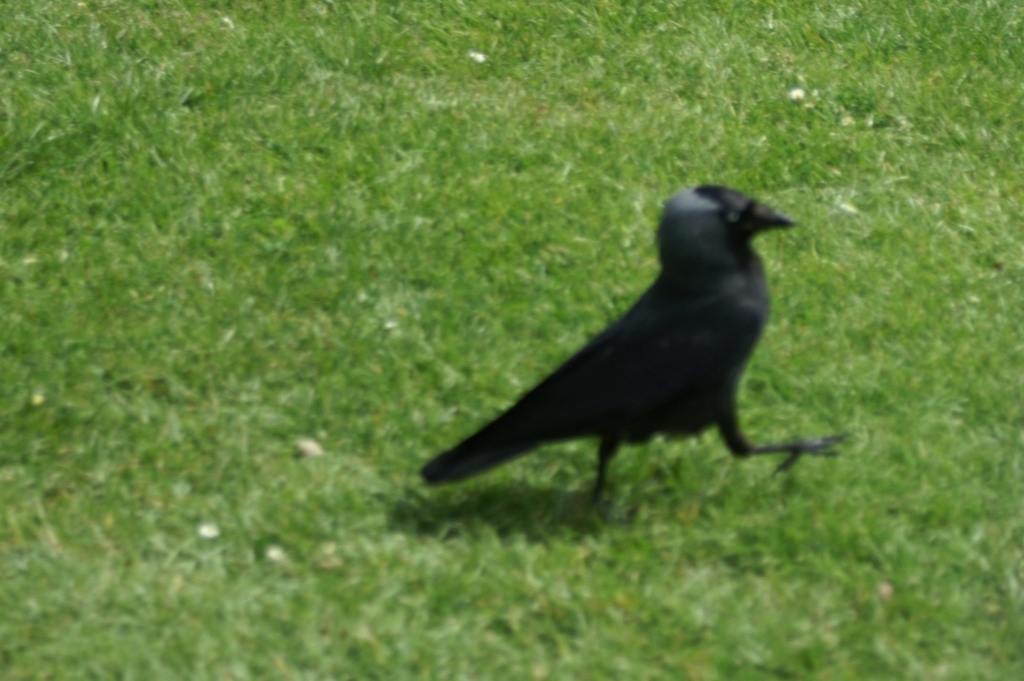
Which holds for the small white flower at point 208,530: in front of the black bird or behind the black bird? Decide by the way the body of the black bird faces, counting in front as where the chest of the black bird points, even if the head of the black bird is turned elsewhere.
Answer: behind

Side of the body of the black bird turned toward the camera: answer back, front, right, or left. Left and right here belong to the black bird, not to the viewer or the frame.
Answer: right

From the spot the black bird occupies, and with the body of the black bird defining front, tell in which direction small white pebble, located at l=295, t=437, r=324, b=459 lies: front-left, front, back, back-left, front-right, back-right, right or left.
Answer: back

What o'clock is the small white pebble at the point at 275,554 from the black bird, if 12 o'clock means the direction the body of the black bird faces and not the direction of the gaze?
The small white pebble is roughly at 5 o'clock from the black bird.
